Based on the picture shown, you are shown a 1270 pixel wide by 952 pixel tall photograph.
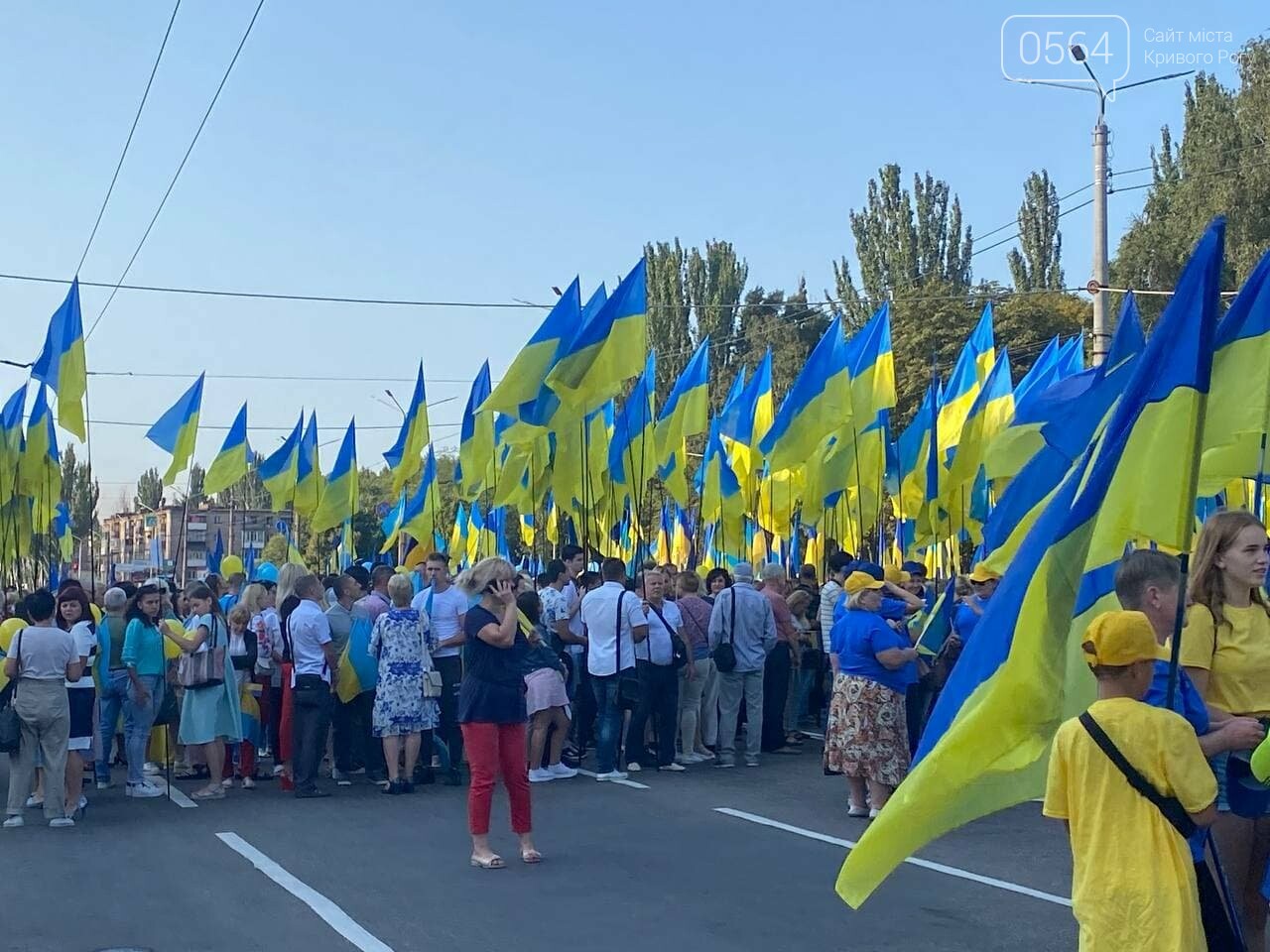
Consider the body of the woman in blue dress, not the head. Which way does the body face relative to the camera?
to the viewer's left

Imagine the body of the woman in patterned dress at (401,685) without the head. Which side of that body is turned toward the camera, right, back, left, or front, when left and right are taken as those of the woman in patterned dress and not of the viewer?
back

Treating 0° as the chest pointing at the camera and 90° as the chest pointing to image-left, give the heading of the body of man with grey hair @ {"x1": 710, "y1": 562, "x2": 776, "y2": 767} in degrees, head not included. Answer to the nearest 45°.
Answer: approximately 180°

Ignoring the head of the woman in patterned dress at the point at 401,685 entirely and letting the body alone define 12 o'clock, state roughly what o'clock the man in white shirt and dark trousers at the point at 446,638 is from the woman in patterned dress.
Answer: The man in white shirt and dark trousers is roughly at 1 o'clock from the woman in patterned dress.

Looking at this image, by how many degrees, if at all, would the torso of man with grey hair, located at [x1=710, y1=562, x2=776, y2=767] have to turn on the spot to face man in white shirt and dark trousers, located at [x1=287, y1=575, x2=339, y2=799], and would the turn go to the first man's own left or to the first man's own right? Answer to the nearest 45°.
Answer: approximately 135° to the first man's own left

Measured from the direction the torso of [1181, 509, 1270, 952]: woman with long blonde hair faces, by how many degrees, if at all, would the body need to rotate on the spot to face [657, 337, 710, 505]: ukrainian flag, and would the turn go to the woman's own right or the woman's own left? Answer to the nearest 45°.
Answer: approximately 180°
